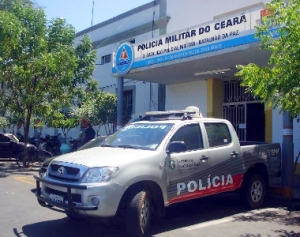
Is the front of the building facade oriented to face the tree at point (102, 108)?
no

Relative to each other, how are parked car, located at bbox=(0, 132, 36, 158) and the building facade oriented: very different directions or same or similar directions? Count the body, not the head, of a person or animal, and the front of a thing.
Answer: very different directions

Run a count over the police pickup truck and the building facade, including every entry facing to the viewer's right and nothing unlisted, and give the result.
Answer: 0

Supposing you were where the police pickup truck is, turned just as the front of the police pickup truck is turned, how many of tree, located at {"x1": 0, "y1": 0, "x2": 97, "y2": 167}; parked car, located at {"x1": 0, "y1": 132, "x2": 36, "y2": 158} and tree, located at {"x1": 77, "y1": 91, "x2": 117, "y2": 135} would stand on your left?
0

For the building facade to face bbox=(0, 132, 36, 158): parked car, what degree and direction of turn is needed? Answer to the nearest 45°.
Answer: approximately 45° to its right

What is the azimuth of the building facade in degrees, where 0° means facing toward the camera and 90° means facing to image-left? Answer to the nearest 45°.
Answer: approximately 45°

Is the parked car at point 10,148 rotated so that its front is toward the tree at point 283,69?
no

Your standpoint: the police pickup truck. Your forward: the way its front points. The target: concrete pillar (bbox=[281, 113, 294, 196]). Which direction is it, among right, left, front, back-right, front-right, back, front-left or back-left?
back

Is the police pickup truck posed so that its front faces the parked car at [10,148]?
no

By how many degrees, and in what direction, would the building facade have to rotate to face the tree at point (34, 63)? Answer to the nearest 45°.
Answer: approximately 45° to its right

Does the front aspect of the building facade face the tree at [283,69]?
no
